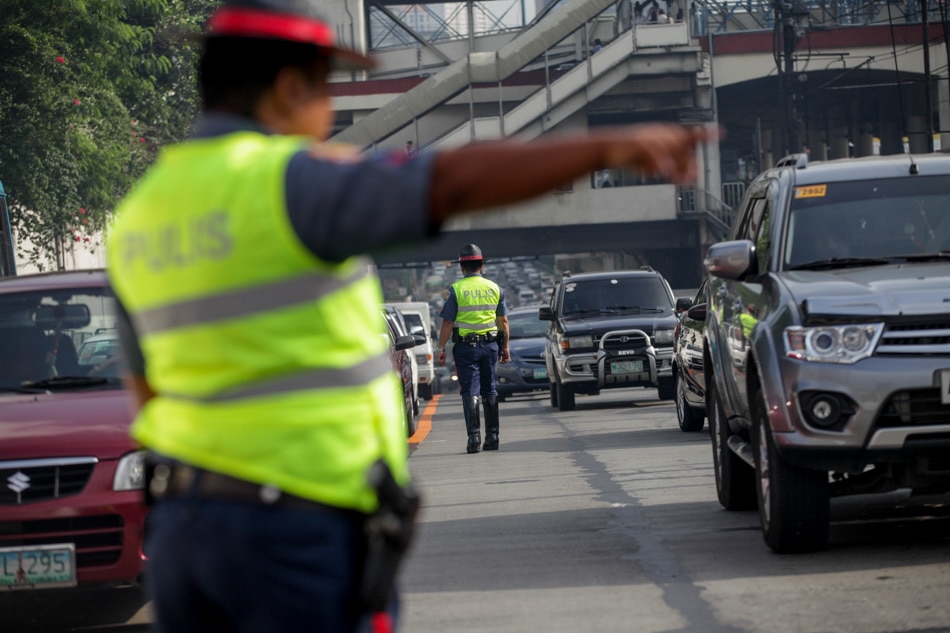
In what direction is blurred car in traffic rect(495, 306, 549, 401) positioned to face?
toward the camera

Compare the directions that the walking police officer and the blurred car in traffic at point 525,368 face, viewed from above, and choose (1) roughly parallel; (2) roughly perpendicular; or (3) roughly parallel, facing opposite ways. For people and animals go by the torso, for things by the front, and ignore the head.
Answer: roughly parallel, facing opposite ways

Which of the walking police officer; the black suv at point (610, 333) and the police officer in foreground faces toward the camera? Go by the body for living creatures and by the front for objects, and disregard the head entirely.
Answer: the black suv

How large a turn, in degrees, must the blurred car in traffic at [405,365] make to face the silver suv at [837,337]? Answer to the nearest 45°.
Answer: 0° — it already faces it

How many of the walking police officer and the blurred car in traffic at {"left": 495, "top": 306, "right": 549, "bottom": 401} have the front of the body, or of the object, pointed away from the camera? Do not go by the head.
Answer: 1

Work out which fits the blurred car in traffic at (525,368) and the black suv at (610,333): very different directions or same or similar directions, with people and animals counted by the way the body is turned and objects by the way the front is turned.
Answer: same or similar directions

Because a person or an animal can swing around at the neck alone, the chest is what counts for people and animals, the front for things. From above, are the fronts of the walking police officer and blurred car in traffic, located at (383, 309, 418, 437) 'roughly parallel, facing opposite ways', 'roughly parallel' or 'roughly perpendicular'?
roughly parallel, facing opposite ways

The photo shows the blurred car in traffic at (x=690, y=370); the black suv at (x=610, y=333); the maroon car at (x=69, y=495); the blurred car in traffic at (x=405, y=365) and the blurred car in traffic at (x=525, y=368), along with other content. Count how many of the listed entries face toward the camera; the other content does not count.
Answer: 5

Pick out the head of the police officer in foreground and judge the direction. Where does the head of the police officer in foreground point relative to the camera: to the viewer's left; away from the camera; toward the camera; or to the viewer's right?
to the viewer's right

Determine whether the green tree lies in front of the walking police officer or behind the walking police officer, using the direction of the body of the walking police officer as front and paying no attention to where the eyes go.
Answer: in front

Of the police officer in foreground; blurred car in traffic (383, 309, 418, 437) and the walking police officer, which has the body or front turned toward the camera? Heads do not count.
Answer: the blurred car in traffic

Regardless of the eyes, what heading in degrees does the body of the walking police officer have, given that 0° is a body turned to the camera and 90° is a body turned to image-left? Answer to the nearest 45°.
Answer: approximately 180°

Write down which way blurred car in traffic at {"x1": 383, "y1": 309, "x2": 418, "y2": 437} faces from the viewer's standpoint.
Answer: facing the viewer

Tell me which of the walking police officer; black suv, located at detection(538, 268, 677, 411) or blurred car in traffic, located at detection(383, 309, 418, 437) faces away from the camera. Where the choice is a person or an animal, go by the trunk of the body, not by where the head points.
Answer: the walking police officer

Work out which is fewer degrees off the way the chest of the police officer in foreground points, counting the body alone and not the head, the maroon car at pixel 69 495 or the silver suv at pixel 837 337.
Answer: the silver suv

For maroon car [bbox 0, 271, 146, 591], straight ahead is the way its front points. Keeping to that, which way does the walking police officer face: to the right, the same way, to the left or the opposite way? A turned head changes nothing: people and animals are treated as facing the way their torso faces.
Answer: the opposite way

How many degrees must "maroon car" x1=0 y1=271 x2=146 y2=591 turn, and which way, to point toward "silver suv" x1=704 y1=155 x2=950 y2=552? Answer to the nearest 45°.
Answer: approximately 90° to its left

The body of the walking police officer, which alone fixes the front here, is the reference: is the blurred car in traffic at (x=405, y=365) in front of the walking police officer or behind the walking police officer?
in front

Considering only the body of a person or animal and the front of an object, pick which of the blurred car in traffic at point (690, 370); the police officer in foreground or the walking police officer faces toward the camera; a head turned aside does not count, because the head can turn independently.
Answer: the blurred car in traffic
